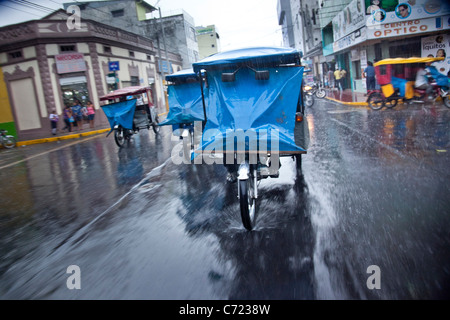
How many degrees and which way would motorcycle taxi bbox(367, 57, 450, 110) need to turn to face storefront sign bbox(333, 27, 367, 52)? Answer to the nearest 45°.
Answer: approximately 90° to its left

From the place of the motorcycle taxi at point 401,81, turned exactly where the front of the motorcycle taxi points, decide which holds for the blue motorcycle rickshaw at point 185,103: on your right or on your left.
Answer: on your right

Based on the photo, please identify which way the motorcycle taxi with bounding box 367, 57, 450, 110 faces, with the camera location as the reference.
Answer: facing to the right of the viewer

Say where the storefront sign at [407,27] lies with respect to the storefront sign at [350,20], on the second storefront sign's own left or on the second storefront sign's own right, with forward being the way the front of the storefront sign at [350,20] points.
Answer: on the second storefront sign's own left

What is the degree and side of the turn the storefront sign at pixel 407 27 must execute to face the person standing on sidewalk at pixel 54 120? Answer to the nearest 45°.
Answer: approximately 45° to its right
